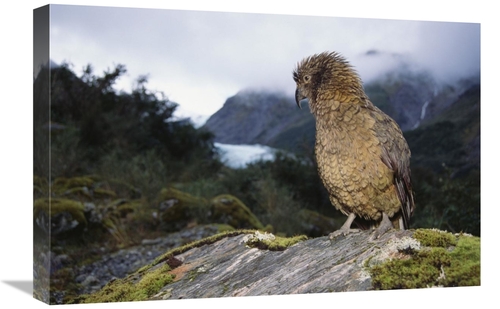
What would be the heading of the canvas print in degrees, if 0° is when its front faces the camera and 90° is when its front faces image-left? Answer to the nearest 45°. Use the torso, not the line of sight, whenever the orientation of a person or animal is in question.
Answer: approximately 315°
